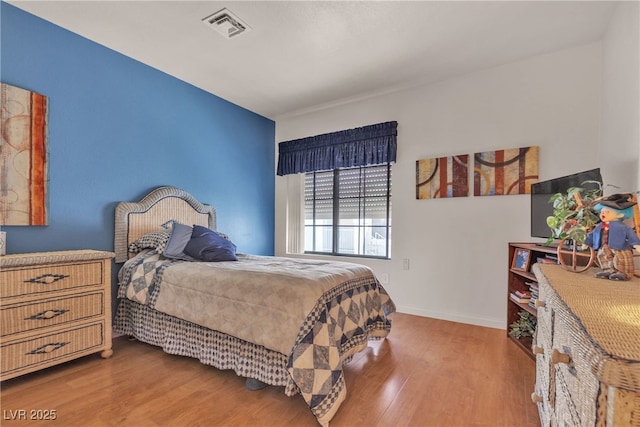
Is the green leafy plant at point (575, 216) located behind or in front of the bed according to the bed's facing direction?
in front

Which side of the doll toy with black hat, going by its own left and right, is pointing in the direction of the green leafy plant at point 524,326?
right

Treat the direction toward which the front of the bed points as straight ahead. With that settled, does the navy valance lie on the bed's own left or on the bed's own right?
on the bed's own left

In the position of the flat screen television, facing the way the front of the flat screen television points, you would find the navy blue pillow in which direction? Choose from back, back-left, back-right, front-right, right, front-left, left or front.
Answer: front

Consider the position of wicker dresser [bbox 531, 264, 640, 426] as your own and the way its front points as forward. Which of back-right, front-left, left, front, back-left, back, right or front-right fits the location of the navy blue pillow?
front

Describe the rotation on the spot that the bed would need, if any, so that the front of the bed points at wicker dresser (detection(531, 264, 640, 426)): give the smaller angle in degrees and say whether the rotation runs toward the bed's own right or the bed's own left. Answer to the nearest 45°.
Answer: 0° — it already faces it

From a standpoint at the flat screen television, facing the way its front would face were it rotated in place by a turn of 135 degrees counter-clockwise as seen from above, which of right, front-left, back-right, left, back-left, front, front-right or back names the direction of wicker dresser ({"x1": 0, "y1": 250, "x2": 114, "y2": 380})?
back-right

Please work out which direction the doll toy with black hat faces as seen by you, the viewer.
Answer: facing the viewer and to the left of the viewer

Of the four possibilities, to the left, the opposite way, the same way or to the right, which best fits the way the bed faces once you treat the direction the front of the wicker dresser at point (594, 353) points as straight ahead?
the opposite way

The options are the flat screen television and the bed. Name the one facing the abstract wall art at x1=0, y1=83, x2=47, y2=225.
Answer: the flat screen television

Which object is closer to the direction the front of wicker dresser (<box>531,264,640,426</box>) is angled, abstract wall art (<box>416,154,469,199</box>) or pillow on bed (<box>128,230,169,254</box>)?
the pillow on bed

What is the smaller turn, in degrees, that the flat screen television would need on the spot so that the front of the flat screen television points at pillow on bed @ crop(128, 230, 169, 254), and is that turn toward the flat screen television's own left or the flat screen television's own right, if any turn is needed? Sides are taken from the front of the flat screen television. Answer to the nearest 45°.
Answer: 0° — it already faces it

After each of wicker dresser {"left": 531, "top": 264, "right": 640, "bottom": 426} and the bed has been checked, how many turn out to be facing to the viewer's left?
1

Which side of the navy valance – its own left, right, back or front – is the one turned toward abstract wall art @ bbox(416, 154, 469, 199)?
left

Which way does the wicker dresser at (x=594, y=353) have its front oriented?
to the viewer's left

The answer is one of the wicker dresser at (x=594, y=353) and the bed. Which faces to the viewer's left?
the wicker dresser
